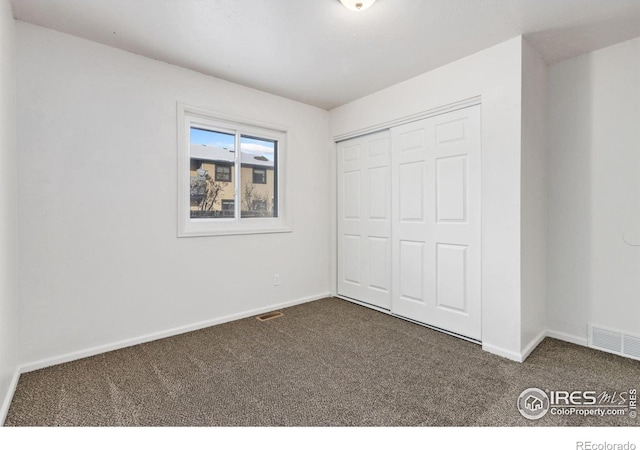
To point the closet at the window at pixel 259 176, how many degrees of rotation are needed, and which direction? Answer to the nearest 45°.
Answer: approximately 45° to its right

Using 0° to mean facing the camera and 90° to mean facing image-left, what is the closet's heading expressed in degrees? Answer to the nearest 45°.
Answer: approximately 45°

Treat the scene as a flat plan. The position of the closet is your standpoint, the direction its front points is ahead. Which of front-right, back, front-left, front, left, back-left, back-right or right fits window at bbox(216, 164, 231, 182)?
front-right

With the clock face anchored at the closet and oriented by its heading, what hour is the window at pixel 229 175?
The window is roughly at 1 o'clock from the closet.

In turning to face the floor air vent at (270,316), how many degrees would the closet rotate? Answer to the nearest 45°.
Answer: approximately 45° to its right

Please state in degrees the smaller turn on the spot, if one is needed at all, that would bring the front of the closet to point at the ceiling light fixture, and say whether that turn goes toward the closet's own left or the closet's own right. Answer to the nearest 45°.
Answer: approximately 45° to the closet's own left
